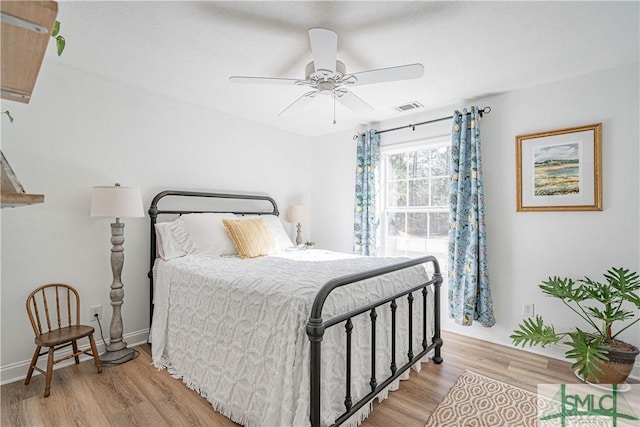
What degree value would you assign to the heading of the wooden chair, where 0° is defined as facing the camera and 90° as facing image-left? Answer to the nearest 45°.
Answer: approximately 315°

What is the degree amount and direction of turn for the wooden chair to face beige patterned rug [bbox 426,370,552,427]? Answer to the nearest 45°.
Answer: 0° — it already faces it

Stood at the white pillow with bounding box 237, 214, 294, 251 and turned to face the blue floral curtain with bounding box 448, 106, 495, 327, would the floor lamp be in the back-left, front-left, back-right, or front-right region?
back-right

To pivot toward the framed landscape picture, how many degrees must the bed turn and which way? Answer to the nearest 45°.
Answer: approximately 45° to its left
